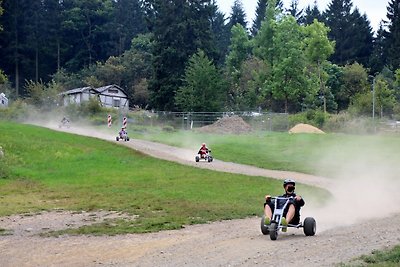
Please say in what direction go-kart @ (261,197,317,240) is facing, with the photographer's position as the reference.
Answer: facing the viewer and to the left of the viewer

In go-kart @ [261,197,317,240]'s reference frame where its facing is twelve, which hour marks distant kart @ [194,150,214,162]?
The distant kart is roughly at 4 o'clock from the go-kart.
